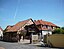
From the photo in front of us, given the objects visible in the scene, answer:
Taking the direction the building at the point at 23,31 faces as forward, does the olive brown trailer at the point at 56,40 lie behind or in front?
in front
